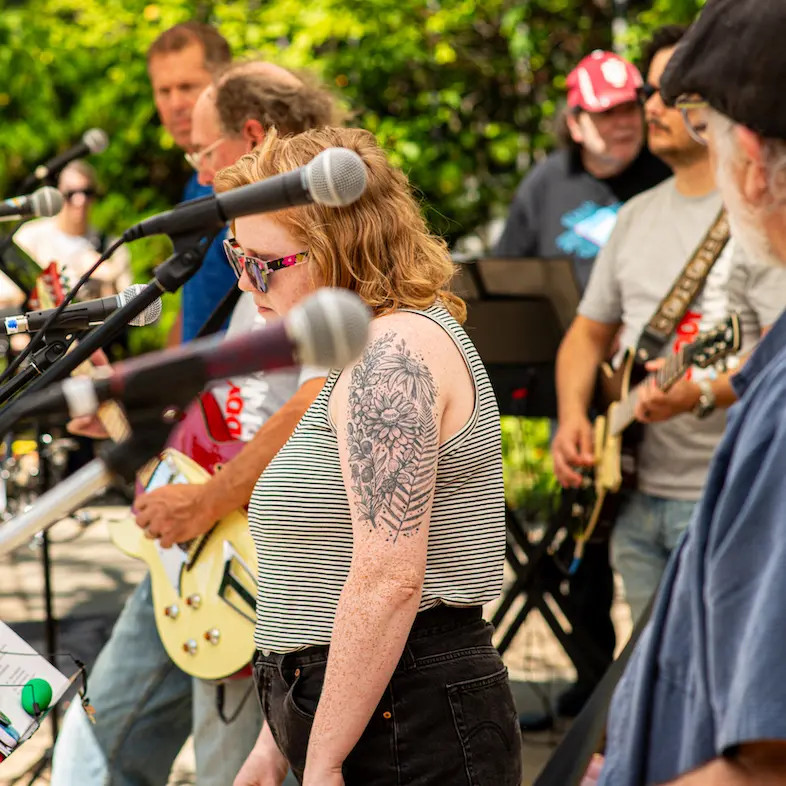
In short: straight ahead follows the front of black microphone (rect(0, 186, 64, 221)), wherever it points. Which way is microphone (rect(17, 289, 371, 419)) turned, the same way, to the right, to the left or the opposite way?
the same way

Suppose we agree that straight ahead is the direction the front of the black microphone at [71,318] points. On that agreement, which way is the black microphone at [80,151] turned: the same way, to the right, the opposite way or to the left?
the same way

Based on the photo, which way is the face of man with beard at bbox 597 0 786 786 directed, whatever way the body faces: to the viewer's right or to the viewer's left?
to the viewer's left

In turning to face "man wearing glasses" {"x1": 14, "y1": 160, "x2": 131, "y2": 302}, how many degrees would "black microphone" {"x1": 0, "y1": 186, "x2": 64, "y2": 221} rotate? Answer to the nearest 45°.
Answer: approximately 90° to its left

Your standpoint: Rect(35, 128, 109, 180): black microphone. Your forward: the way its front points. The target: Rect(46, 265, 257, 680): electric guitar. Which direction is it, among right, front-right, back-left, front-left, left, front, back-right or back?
right

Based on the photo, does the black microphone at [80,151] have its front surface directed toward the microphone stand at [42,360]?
no

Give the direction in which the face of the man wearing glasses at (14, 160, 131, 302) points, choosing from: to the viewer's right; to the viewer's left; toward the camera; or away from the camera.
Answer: toward the camera

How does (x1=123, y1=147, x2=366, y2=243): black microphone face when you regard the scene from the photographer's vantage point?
facing to the right of the viewer

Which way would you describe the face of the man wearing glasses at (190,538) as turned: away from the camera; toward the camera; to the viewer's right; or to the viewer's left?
to the viewer's left

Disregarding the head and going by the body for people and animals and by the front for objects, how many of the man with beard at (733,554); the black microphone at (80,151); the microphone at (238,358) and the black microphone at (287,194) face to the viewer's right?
3

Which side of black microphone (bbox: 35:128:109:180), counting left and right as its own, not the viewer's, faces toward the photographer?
right

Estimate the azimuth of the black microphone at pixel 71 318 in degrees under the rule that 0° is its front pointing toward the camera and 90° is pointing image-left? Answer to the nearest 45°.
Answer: approximately 270°

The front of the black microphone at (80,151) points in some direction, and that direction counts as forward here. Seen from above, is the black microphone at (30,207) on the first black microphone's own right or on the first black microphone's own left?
on the first black microphone's own right

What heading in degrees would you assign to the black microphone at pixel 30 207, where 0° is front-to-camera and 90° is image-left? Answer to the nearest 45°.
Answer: approximately 270°

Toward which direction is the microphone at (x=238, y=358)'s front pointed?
to the viewer's right
